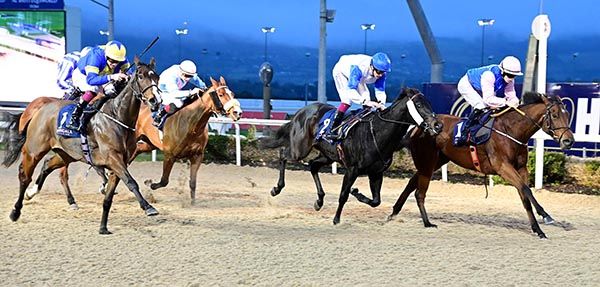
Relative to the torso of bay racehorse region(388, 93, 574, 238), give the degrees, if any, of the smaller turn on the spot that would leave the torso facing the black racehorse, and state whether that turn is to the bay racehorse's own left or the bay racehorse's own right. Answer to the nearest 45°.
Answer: approximately 135° to the bay racehorse's own right

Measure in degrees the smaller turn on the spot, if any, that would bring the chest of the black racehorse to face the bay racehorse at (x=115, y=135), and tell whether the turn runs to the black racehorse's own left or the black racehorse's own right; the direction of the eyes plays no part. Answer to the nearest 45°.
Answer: approximately 135° to the black racehorse's own right

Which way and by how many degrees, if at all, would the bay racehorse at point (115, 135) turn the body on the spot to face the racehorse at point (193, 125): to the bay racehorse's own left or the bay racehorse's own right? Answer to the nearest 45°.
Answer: approximately 90° to the bay racehorse's own left

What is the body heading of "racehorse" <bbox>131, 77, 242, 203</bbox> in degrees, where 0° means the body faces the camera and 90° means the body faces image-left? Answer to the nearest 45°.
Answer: approximately 315°

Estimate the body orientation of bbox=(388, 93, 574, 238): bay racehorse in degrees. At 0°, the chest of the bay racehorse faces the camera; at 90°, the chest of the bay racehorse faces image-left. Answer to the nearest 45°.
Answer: approximately 315°

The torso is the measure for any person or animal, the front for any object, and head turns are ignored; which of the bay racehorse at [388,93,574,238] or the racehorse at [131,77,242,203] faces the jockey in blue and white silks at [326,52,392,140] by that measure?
the racehorse

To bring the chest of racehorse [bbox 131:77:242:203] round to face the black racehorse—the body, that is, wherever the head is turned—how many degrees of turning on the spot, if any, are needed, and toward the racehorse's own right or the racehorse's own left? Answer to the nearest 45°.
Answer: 0° — it already faces it

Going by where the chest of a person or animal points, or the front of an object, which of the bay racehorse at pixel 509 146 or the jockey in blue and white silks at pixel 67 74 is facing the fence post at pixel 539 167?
the jockey in blue and white silks

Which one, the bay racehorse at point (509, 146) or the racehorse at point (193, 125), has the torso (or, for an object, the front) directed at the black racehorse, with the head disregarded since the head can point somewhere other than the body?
the racehorse
